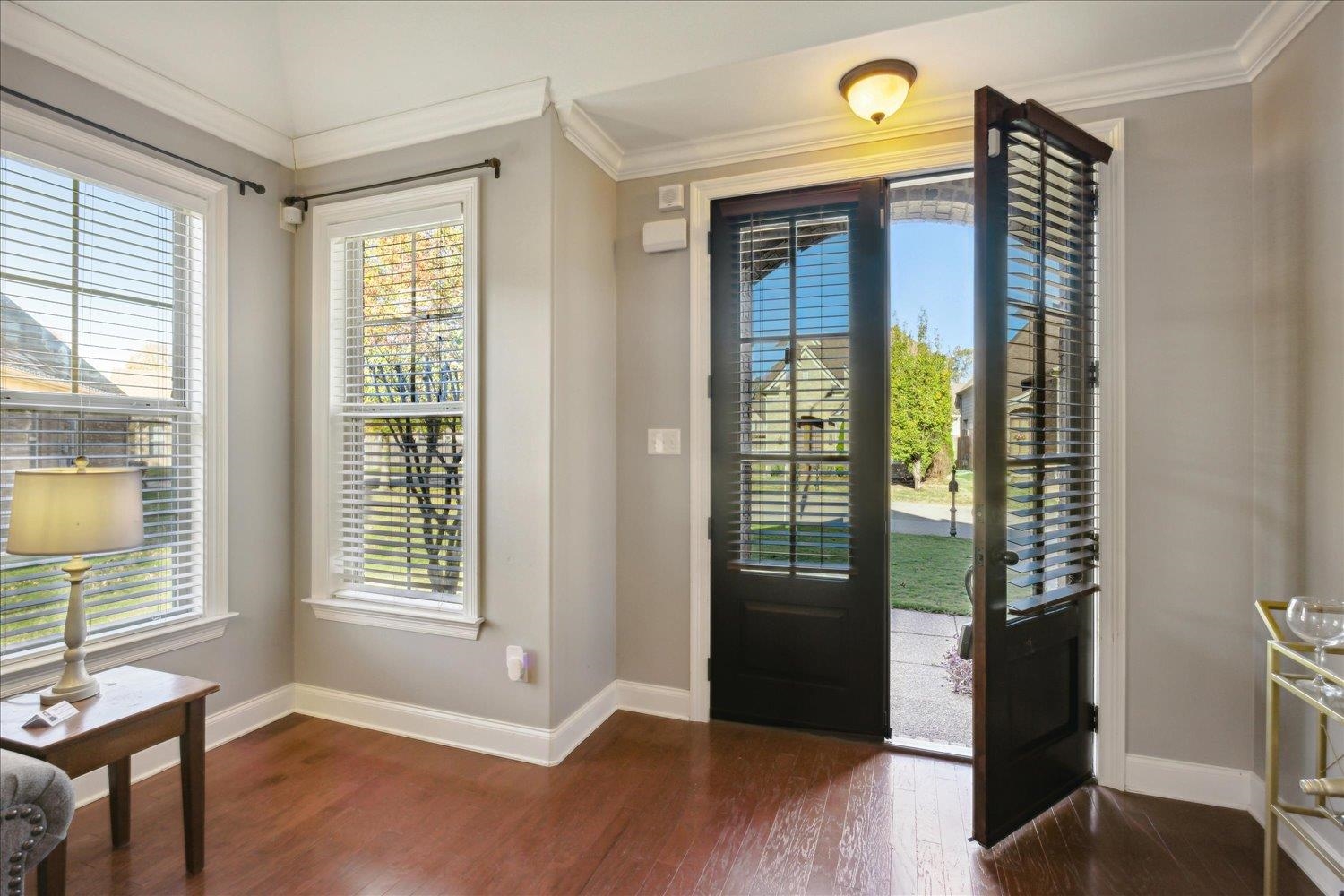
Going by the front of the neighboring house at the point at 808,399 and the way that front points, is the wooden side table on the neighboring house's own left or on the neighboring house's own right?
on the neighboring house's own right

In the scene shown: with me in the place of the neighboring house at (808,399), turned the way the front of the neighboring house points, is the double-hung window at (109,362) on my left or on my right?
on my right

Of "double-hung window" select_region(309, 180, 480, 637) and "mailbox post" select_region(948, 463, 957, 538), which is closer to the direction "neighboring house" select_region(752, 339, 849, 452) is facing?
the double-hung window

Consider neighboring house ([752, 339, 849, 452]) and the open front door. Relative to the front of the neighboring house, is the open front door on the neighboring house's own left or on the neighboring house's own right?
on the neighboring house's own left

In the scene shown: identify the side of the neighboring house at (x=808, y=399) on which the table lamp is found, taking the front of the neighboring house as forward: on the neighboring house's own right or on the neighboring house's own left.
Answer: on the neighboring house's own right

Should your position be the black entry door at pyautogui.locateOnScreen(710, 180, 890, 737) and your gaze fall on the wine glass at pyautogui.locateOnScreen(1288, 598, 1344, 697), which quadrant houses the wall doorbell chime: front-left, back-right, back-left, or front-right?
back-right

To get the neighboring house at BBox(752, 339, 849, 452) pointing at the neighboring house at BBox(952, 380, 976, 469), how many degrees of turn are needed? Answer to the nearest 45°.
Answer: approximately 135° to its left

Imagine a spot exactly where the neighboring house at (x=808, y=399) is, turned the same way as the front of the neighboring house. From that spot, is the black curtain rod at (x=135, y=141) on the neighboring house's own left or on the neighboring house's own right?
on the neighboring house's own right

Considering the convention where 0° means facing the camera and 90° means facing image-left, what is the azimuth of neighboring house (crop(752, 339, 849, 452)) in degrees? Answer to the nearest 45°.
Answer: approximately 0°

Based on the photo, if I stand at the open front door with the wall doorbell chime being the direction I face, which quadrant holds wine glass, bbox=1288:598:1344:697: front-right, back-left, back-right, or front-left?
back-left
